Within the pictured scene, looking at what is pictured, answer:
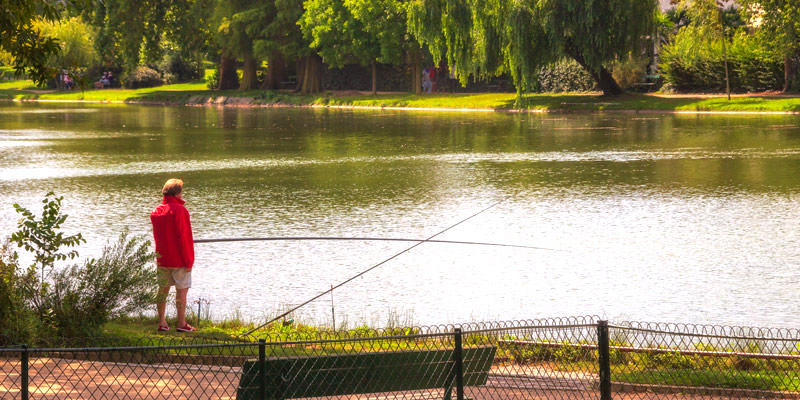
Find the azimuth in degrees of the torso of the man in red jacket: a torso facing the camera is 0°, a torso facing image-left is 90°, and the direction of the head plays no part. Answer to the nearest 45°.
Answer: approximately 225°

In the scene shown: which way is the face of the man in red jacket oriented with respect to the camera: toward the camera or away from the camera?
away from the camera

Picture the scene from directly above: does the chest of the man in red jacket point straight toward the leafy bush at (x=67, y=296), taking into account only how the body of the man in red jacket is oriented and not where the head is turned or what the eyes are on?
no

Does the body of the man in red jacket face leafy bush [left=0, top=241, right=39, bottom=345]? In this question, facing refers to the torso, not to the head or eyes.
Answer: no

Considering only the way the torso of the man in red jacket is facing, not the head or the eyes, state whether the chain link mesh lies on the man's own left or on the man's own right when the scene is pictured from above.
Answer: on the man's own right

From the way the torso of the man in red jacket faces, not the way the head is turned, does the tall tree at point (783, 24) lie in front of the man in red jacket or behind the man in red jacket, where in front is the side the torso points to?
in front
